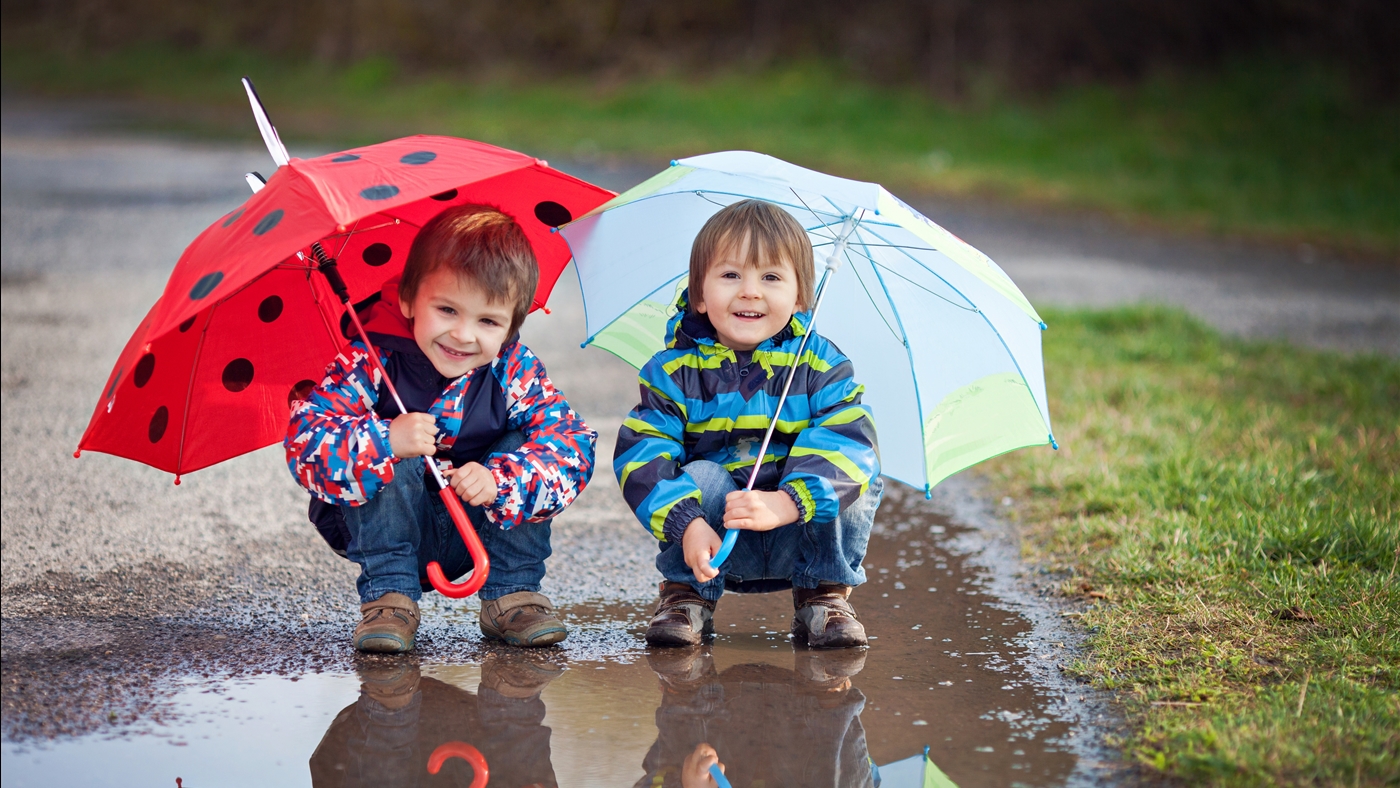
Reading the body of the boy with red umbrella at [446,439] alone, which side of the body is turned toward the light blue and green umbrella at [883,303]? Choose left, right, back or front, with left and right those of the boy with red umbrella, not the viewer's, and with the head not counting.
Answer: left

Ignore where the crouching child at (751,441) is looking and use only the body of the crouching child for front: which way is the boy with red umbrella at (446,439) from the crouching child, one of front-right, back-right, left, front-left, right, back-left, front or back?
right

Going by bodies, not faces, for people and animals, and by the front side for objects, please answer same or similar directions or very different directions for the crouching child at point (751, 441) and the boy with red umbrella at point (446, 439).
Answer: same or similar directions

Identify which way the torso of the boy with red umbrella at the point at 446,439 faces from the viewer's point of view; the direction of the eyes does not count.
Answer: toward the camera

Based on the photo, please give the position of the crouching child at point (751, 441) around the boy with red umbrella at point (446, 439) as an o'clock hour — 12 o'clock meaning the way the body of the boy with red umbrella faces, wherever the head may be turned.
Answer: The crouching child is roughly at 9 o'clock from the boy with red umbrella.

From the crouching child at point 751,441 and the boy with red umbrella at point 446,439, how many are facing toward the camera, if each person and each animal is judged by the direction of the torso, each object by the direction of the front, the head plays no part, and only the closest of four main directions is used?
2

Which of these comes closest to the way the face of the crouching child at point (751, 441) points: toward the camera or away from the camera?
toward the camera
